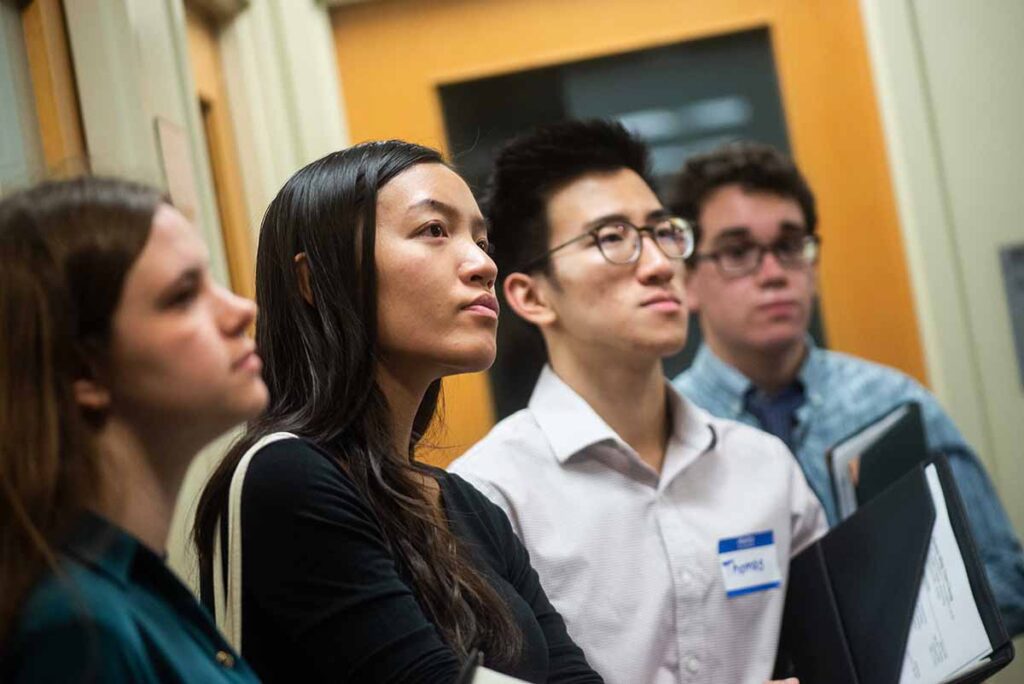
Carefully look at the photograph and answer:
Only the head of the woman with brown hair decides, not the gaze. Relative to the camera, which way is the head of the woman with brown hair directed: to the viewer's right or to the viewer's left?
to the viewer's right

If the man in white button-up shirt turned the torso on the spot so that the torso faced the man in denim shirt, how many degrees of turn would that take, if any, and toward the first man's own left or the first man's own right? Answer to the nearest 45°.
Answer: approximately 90° to the first man's own left

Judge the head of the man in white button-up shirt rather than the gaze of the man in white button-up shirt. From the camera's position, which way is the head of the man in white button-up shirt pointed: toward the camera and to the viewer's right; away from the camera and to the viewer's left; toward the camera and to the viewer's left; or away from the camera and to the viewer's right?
toward the camera and to the viewer's right

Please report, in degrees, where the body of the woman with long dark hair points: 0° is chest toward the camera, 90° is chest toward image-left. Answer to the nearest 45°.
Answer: approximately 315°

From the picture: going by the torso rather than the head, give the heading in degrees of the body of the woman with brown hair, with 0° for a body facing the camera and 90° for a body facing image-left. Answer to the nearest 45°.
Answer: approximately 270°
